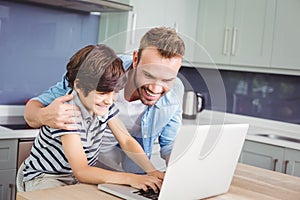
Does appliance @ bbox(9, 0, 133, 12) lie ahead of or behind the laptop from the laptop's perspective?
ahead

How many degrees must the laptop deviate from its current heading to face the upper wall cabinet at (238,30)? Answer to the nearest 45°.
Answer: approximately 45° to its right

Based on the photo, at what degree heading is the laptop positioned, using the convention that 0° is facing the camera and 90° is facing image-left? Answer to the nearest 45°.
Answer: approximately 135°

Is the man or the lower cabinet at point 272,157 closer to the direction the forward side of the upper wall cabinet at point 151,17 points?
the man

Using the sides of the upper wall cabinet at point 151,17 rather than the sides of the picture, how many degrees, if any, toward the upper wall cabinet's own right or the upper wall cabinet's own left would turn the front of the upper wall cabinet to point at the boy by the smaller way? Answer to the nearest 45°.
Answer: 0° — it already faces them

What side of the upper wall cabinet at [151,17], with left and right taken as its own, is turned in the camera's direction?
front

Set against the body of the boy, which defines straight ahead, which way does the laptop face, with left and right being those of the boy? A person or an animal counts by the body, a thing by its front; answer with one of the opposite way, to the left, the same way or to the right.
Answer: the opposite way

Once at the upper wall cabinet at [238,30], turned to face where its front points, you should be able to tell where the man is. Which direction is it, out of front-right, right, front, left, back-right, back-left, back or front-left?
front

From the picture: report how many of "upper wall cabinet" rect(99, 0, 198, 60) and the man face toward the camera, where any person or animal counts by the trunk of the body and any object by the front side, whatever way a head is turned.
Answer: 2

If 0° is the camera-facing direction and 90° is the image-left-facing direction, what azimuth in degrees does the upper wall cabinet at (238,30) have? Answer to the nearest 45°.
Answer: approximately 0°

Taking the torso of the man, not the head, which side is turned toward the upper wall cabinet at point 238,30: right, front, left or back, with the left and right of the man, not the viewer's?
back

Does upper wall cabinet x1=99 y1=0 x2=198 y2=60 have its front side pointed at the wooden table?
yes

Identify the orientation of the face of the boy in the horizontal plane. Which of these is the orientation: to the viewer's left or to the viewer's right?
to the viewer's right

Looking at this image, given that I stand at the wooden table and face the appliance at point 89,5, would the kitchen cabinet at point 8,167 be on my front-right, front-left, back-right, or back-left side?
front-left
